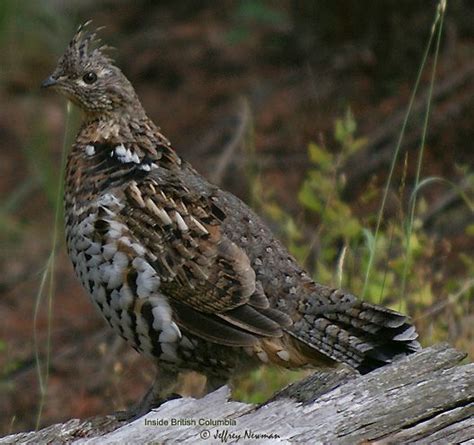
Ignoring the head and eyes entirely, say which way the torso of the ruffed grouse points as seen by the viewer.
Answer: to the viewer's left
